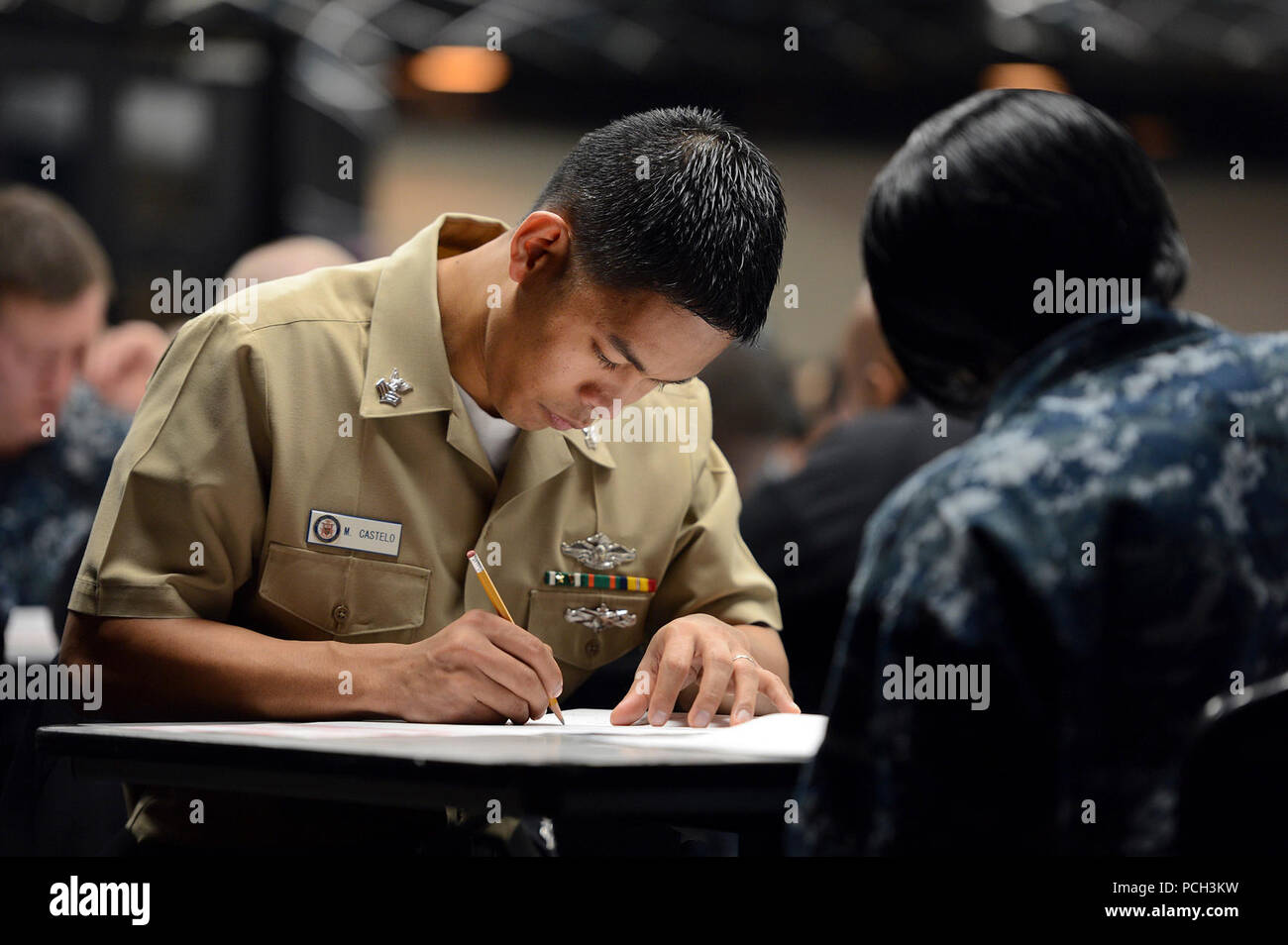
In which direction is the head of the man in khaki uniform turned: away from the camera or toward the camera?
toward the camera

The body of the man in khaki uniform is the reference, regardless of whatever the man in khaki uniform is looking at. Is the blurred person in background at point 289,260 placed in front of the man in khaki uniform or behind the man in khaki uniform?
behind

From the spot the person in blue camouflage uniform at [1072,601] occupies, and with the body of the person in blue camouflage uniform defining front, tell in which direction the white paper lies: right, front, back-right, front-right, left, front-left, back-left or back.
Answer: front

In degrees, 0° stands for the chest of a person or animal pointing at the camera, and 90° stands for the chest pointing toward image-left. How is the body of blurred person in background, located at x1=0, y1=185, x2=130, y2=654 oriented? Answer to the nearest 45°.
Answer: approximately 315°

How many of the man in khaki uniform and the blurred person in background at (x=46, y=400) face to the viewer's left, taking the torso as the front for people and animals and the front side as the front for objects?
0

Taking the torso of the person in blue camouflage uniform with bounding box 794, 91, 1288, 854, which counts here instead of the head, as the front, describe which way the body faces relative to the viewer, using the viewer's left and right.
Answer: facing away from the viewer and to the left of the viewer

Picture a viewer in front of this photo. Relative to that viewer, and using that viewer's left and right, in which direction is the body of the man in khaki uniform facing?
facing the viewer and to the right of the viewer

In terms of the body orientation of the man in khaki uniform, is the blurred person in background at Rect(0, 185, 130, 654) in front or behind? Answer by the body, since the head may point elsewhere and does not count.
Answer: behind

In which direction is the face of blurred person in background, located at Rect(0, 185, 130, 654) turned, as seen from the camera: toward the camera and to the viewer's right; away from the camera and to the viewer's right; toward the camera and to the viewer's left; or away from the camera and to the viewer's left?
toward the camera and to the viewer's right

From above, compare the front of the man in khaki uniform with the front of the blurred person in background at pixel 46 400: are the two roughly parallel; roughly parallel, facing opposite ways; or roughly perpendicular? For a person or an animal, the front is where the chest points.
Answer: roughly parallel

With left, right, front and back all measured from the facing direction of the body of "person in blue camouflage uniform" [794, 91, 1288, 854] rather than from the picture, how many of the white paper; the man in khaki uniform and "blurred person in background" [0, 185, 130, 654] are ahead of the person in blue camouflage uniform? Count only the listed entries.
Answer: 3
